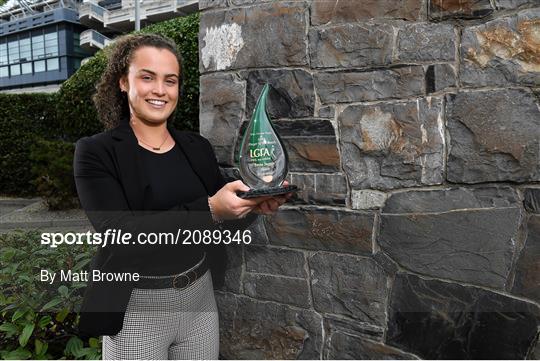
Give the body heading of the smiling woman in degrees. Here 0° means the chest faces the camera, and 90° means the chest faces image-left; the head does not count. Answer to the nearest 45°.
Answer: approximately 315°

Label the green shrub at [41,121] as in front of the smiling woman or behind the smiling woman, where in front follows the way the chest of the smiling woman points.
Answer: behind

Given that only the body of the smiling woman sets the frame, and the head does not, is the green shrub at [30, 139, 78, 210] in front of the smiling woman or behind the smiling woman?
behind
